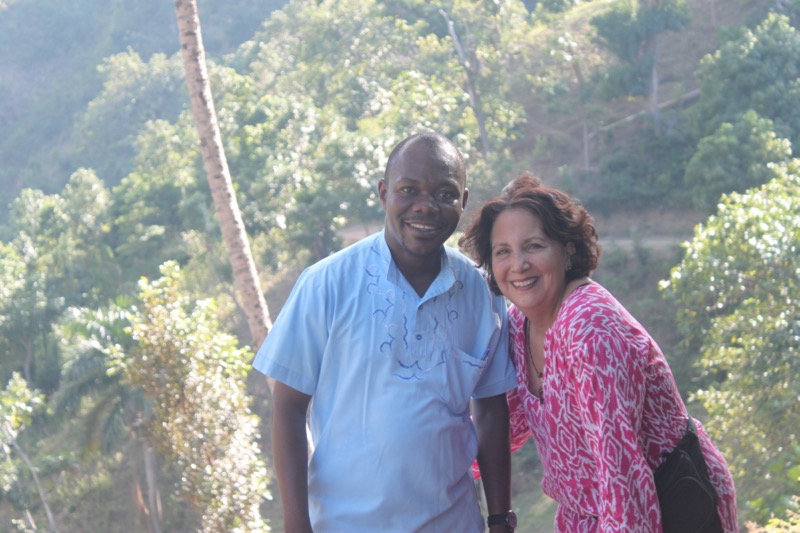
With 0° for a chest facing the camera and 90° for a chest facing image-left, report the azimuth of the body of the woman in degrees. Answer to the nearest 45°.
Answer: approximately 45°

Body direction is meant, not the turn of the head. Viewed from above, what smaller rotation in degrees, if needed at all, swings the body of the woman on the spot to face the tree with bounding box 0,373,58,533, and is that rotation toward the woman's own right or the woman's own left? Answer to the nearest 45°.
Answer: approximately 90° to the woman's own right

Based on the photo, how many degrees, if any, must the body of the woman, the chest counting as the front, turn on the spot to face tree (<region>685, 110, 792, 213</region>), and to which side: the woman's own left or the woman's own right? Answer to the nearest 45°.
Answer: approximately 135° to the woman's own right

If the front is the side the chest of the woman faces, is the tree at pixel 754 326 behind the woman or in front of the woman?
behind

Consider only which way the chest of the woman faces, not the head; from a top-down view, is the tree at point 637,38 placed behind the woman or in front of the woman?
behind

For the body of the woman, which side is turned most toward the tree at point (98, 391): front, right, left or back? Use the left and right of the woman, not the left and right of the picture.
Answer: right

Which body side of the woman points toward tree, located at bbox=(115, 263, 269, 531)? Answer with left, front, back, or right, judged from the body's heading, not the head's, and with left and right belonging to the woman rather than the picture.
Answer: right
